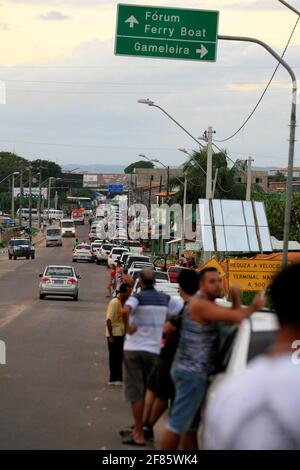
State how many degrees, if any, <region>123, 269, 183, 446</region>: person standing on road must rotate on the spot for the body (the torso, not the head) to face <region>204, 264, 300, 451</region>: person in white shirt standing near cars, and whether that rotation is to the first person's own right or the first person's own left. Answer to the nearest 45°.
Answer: approximately 180°

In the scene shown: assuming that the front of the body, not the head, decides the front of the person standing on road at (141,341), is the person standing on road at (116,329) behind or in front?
in front

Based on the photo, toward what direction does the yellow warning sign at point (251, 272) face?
toward the camera

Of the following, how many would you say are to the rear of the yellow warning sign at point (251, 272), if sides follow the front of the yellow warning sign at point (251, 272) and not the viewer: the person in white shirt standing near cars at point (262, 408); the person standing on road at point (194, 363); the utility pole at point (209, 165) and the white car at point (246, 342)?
1

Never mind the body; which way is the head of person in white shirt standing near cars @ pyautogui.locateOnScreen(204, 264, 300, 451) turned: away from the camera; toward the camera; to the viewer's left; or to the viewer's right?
away from the camera

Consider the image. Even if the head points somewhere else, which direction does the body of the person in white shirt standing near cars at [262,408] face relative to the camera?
away from the camera

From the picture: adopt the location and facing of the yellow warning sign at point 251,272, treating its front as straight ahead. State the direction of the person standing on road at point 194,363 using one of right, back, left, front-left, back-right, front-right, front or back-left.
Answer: front

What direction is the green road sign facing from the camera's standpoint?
toward the camera

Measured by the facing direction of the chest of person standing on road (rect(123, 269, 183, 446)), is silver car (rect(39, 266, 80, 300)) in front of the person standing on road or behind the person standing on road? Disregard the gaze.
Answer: in front

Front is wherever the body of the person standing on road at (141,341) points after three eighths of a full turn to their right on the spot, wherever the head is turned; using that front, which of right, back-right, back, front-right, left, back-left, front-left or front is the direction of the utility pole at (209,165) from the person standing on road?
back-left

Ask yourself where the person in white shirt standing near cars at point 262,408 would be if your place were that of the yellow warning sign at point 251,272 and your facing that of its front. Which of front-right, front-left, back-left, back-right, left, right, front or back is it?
front

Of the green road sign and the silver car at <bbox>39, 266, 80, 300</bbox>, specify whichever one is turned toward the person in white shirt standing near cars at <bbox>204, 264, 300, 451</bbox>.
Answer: the green road sign

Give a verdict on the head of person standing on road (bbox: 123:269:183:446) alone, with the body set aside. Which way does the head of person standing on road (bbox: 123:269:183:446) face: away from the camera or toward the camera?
away from the camera

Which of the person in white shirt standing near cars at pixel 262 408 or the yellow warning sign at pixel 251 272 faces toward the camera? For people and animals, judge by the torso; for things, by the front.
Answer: the yellow warning sign
